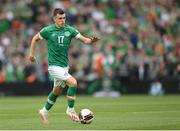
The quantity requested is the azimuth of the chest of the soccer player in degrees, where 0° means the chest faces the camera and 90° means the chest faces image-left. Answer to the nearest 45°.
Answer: approximately 315°
